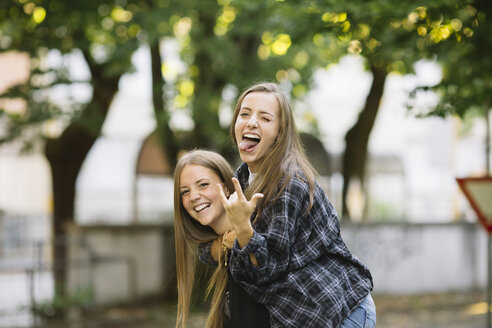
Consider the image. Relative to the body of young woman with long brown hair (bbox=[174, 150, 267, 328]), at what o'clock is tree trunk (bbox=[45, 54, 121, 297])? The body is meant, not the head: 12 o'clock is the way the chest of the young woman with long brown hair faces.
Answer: The tree trunk is roughly at 4 o'clock from the young woman with long brown hair.

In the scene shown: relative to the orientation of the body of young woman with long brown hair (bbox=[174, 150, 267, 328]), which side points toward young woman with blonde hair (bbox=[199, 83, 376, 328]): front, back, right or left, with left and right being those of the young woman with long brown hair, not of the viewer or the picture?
left

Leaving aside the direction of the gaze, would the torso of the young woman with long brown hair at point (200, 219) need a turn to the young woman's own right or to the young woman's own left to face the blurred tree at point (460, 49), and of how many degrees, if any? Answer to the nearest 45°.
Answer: approximately 180°

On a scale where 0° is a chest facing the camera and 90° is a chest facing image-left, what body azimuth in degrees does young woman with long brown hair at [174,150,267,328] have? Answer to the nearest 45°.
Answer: approximately 45°

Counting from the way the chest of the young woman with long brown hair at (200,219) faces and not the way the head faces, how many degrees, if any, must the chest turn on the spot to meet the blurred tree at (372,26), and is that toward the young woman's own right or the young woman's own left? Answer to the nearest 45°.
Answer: approximately 180°

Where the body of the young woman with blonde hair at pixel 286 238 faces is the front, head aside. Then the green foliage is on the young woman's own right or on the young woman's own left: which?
on the young woman's own right

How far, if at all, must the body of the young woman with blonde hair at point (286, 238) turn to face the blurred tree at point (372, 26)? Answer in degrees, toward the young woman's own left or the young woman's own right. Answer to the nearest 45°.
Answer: approximately 135° to the young woman's own right

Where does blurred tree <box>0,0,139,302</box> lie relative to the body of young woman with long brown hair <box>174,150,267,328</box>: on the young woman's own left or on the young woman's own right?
on the young woman's own right

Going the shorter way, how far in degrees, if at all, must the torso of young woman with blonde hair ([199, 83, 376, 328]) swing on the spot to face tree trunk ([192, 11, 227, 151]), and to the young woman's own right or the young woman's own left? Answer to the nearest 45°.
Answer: approximately 135° to the young woman's own right

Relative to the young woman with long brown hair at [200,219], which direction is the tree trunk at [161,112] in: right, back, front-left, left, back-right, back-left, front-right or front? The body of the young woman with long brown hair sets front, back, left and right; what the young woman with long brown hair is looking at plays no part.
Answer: back-right
